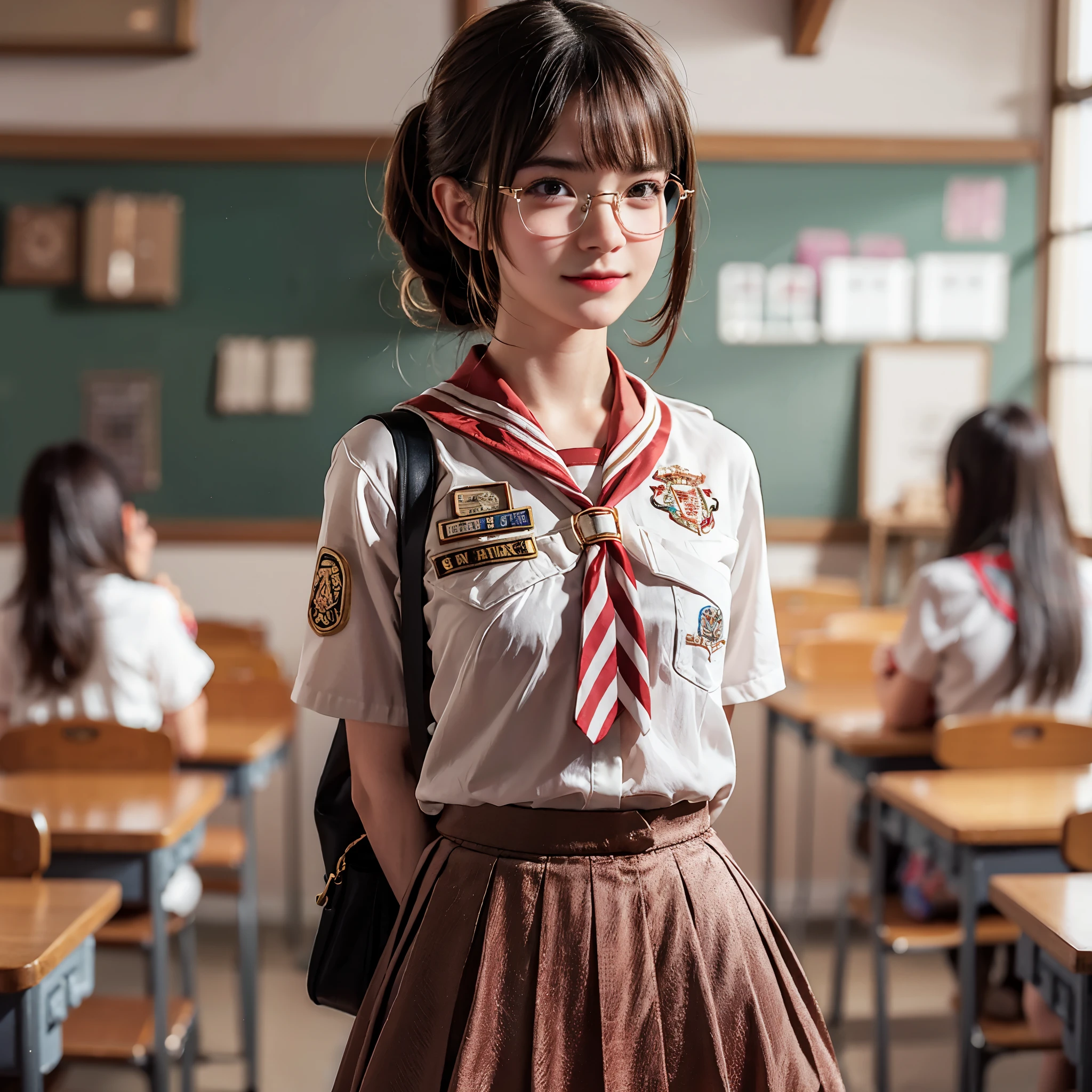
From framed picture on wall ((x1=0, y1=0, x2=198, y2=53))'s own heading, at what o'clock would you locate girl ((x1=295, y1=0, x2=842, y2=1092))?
The girl is roughly at 12 o'clock from the framed picture on wall.

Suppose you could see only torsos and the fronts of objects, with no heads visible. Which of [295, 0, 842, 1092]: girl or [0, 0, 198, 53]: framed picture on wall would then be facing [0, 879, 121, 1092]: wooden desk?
the framed picture on wall

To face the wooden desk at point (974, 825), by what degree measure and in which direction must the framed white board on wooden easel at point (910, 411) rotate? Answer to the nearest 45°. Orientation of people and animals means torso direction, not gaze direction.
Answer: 0° — it already faces it

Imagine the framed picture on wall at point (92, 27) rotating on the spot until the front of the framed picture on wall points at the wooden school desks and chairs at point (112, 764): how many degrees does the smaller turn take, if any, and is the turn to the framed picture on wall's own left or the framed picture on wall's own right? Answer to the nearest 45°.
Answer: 0° — it already faces it

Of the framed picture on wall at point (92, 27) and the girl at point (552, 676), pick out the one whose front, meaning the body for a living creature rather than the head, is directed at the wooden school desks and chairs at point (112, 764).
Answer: the framed picture on wall

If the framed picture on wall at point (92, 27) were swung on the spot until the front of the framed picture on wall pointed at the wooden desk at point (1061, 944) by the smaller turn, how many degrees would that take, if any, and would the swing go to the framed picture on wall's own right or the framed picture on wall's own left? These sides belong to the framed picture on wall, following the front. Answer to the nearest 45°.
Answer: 0° — it already faces it
